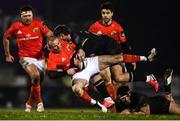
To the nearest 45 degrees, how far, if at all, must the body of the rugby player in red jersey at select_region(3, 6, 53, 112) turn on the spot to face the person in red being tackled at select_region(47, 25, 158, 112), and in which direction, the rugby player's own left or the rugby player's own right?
approximately 45° to the rugby player's own left

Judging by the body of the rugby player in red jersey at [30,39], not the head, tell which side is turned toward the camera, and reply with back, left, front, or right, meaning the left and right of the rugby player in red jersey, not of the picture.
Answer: front
